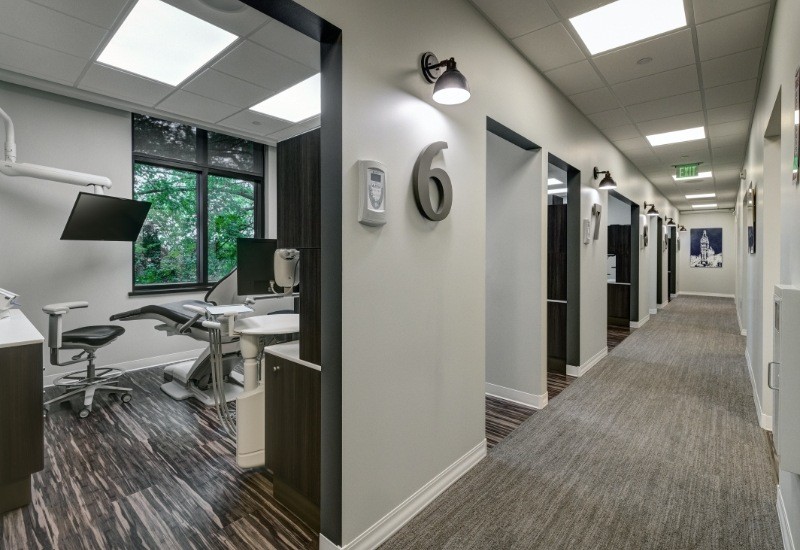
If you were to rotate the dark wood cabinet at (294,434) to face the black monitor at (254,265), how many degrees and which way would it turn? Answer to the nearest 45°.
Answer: approximately 135° to its right

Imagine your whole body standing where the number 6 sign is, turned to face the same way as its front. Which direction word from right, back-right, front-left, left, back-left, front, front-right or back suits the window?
back

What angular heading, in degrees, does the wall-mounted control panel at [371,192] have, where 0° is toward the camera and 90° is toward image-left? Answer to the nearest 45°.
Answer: approximately 315°

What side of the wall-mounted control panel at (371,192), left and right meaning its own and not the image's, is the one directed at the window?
back
